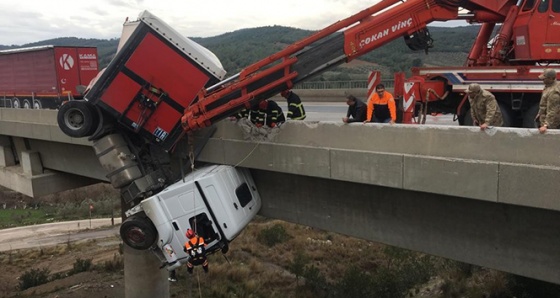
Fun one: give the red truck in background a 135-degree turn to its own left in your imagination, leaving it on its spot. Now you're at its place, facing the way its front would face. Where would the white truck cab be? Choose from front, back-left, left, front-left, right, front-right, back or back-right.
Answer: front

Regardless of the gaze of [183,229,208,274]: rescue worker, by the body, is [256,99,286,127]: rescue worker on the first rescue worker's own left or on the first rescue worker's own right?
on the first rescue worker's own right

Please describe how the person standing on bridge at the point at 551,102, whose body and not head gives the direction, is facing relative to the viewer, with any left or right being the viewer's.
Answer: facing to the left of the viewer

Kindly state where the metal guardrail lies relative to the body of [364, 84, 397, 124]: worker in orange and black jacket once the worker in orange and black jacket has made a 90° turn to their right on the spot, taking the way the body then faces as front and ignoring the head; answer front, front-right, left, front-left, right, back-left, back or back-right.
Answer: right

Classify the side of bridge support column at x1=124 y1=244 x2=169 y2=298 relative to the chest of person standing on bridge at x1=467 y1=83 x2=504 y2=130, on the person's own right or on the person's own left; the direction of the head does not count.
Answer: on the person's own right

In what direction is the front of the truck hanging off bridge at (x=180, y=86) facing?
to the viewer's right

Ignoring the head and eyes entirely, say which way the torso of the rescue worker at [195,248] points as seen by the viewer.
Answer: away from the camera

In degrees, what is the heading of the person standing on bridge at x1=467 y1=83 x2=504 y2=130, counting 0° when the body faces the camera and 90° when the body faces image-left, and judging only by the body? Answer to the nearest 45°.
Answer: approximately 45°

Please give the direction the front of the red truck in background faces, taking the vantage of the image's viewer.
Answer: facing away from the viewer and to the left of the viewer

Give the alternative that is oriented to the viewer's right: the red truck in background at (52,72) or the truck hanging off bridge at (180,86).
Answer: the truck hanging off bridge
